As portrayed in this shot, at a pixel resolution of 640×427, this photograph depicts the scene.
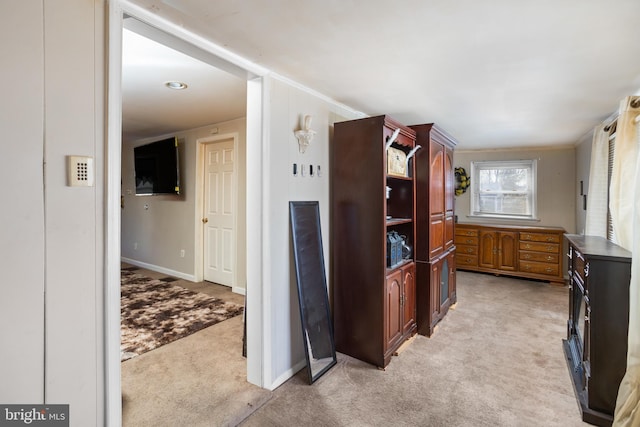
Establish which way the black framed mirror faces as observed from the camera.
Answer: facing the viewer and to the right of the viewer

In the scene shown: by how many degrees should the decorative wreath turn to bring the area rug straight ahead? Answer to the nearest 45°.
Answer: approximately 45° to its right

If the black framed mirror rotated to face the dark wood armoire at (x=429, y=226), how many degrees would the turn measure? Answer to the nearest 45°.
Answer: approximately 90° to its left

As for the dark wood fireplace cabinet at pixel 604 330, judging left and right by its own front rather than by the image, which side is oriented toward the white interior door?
front

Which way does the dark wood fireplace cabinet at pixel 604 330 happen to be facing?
to the viewer's left

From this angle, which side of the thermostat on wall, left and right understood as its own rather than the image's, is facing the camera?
front

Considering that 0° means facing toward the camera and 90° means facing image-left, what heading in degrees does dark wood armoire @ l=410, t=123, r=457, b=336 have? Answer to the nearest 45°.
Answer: approximately 270°
